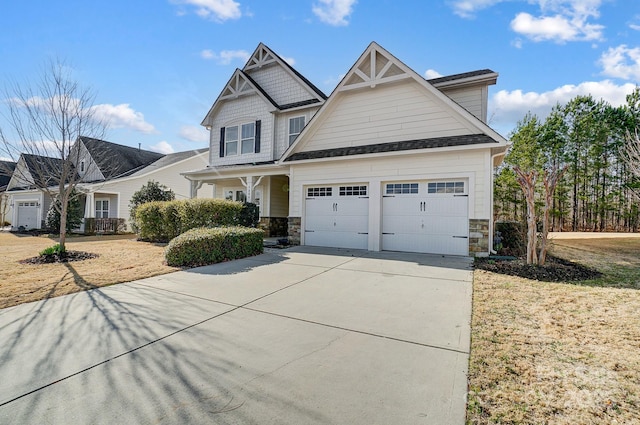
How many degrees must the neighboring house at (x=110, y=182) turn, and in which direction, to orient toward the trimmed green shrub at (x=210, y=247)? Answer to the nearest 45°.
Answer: approximately 45° to its left

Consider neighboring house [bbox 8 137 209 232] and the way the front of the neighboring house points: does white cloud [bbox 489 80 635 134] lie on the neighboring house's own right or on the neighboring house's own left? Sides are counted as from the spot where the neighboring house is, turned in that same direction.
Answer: on the neighboring house's own left

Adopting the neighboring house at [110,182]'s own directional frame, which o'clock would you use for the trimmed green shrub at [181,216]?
The trimmed green shrub is roughly at 10 o'clock from the neighboring house.

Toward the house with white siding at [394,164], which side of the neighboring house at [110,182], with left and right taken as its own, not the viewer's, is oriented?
left

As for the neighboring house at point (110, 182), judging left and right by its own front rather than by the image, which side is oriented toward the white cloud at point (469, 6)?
back
